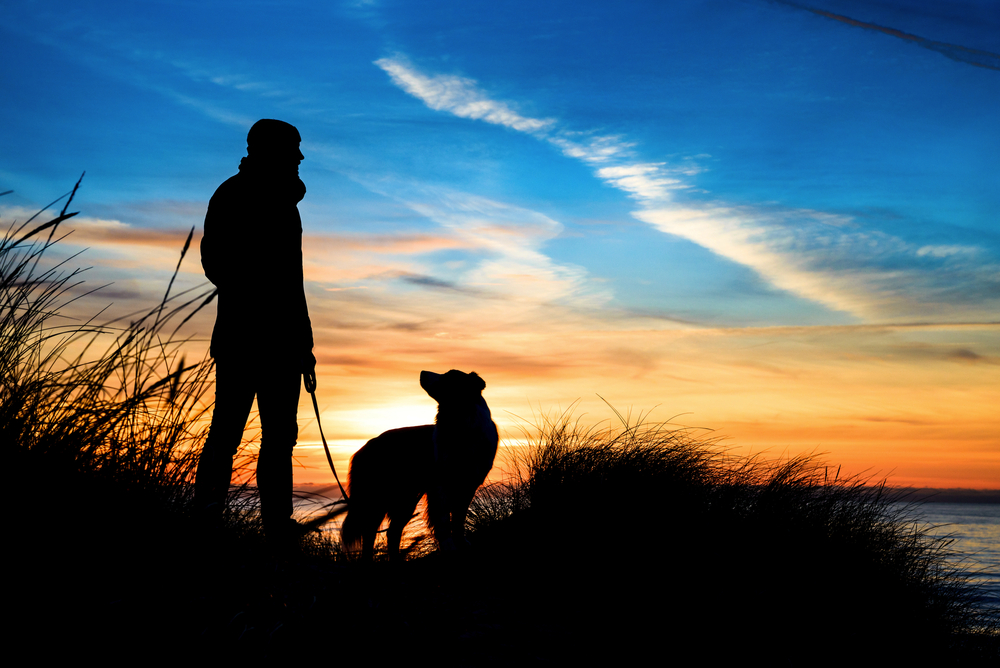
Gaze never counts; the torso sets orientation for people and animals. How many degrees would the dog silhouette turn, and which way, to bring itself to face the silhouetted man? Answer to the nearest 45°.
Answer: approximately 135° to its right

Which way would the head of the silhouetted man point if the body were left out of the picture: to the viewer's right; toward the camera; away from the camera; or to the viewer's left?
to the viewer's right

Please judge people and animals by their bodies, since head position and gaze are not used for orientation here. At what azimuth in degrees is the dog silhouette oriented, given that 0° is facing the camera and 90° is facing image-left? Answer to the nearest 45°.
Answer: approximately 270°

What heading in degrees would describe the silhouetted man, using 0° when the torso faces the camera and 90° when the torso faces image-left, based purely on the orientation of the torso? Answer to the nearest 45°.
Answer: approximately 315°
